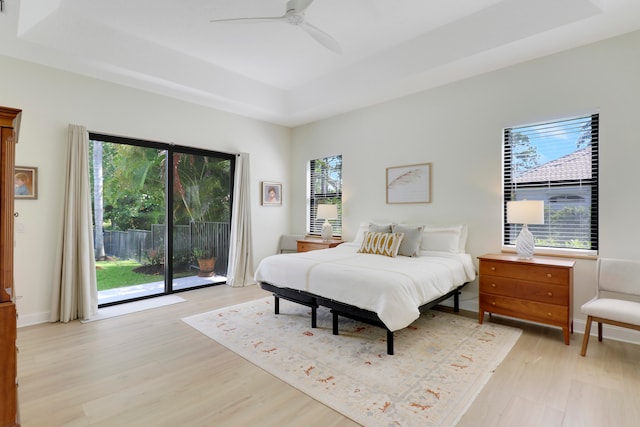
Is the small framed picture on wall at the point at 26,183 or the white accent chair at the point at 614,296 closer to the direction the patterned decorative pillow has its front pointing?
the small framed picture on wall

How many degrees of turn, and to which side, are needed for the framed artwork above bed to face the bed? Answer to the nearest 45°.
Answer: approximately 45° to its left

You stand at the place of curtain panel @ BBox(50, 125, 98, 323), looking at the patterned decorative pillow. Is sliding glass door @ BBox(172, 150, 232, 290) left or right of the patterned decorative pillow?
left

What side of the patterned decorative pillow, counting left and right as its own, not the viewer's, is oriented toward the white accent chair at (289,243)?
right

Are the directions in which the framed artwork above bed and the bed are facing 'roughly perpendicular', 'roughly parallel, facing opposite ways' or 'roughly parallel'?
roughly parallel

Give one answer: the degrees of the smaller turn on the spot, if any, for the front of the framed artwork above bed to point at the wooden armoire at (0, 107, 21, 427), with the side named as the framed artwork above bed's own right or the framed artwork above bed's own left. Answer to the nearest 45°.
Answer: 0° — it already faces it

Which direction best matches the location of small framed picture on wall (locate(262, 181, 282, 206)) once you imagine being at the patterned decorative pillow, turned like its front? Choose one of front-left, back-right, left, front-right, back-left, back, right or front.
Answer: right

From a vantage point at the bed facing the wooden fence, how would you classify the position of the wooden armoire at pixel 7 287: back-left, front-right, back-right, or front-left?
front-left

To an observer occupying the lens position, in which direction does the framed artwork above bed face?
facing the viewer and to the left of the viewer

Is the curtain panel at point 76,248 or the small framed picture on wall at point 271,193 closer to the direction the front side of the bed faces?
the curtain panel

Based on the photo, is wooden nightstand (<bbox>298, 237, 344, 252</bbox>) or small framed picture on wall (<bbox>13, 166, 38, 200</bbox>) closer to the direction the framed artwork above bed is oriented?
the small framed picture on wall

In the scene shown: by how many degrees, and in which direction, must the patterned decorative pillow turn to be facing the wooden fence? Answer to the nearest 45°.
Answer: approximately 45° to its right

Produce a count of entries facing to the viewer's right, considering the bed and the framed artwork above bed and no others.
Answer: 0

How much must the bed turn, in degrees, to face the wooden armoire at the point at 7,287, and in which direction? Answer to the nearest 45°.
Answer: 0° — it already faces it

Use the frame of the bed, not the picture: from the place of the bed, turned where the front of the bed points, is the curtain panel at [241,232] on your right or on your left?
on your right

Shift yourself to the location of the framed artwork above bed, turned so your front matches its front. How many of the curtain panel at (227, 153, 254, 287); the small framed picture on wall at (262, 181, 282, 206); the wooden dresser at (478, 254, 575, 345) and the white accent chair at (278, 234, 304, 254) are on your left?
1

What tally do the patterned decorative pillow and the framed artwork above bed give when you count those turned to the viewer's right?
0

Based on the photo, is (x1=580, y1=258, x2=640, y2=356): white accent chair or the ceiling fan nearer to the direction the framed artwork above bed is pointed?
the ceiling fan

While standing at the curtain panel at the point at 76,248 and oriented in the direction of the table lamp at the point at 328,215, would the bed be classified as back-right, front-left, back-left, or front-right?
front-right
